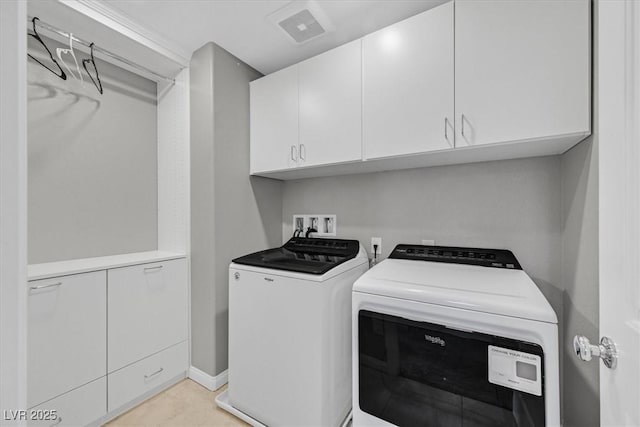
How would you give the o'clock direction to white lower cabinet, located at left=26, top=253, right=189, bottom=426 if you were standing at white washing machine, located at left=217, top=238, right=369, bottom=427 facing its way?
The white lower cabinet is roughly at 2 o'clock from the white washing machine.

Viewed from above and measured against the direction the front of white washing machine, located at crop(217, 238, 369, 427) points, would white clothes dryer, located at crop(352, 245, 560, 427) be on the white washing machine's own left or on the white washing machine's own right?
on the white washing machine's own left

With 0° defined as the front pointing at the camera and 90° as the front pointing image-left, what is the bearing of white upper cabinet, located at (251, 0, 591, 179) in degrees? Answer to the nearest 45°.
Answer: approximately 45°

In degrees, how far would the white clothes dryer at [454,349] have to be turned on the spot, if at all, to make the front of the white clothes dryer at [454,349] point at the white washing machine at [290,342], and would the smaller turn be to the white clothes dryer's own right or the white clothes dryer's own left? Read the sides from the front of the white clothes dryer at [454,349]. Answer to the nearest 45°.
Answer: approximately 90° to the white clothes dryer's own right
